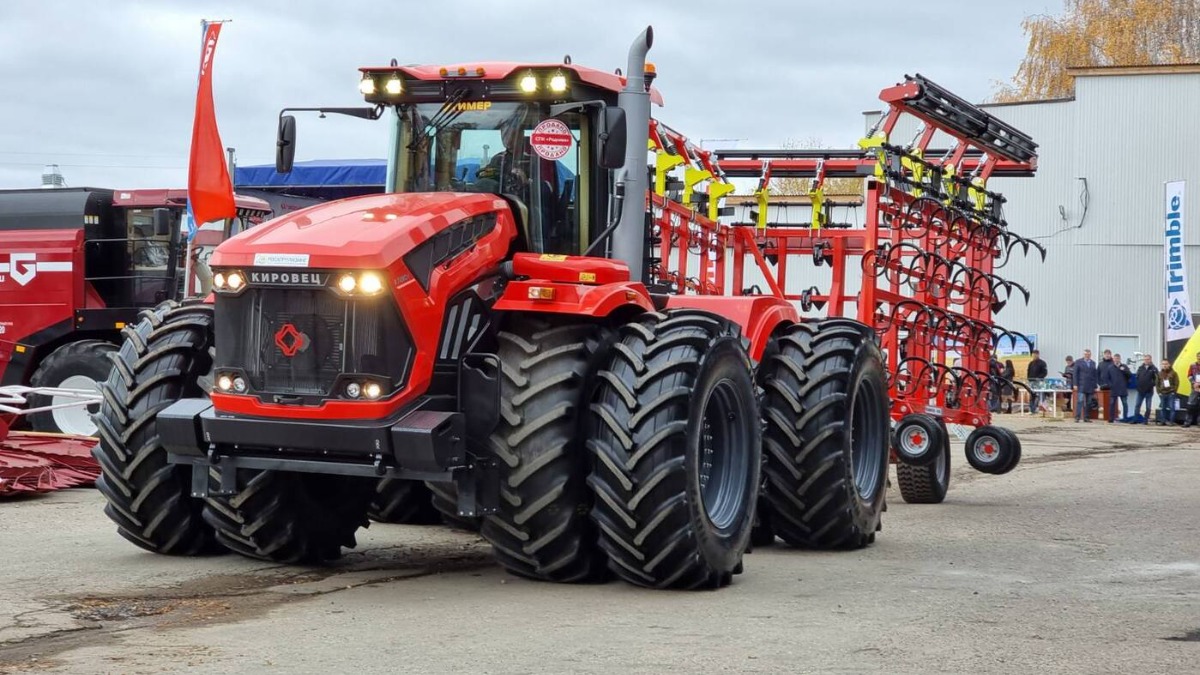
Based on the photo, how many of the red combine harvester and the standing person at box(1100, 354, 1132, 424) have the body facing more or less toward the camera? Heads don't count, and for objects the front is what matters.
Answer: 1

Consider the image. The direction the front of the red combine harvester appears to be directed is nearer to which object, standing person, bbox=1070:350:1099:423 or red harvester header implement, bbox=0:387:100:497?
the standing person

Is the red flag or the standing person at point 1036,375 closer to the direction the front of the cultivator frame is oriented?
the red flag

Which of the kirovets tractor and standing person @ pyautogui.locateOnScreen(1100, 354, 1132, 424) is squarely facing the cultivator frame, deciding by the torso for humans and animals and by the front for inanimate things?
the standing person

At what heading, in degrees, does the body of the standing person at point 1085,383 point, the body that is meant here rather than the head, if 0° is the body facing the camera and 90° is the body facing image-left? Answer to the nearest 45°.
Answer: approximately 0°

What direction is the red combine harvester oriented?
to the viewer's right

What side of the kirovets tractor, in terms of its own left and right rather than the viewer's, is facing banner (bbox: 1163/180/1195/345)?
back
